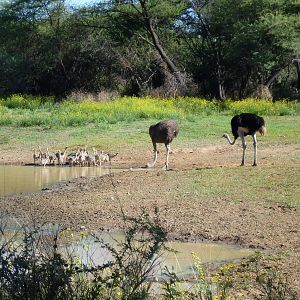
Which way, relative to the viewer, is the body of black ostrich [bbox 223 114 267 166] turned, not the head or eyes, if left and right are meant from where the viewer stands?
facing to the left of the viewer

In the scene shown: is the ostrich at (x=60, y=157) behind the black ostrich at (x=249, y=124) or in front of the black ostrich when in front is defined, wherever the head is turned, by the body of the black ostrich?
in front

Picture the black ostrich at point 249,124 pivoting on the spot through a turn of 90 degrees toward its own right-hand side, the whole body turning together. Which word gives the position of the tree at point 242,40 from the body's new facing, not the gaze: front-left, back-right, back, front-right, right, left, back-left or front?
front

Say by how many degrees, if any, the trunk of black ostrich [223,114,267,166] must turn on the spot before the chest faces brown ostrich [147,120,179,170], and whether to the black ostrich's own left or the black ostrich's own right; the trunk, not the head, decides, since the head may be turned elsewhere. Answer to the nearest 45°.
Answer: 0° — it already faces it
